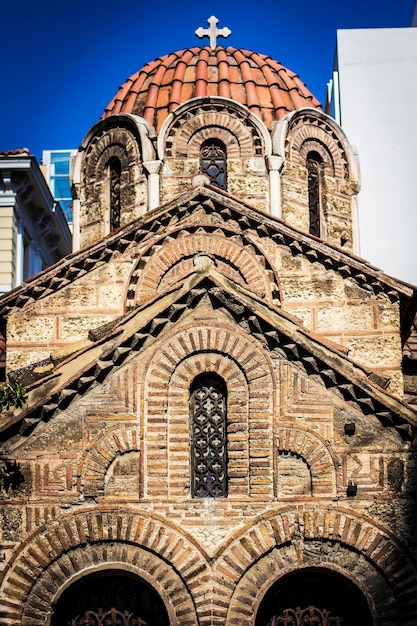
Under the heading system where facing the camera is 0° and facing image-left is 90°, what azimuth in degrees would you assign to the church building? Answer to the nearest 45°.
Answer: approximately 0°

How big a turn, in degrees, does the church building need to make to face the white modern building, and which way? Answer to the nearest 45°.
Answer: approximately 180°

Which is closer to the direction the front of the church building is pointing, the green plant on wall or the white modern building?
the green plant on wall
